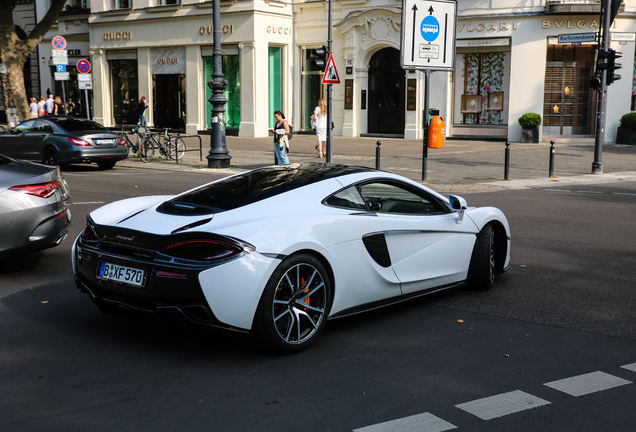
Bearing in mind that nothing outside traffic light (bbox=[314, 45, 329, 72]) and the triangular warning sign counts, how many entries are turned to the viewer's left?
1

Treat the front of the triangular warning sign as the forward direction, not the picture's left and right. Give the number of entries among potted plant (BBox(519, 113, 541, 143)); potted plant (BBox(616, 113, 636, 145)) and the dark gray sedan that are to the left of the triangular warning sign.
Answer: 2

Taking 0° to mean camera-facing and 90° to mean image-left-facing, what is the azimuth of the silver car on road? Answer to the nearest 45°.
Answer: approximately 135°

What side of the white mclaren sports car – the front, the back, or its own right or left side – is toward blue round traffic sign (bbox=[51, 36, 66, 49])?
left

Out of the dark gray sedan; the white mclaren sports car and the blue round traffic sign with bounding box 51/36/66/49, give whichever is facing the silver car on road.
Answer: the blue round traffic sign

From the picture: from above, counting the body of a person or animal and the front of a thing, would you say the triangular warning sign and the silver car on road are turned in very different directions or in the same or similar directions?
very different directions

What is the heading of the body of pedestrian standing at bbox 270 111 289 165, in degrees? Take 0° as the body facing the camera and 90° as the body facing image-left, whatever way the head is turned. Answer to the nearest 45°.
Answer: approximately 45°

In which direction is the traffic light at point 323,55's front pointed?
to the viewer's left

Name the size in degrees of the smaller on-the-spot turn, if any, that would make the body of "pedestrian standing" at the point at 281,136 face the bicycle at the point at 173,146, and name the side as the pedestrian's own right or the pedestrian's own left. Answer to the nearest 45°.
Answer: approximately 90° to the pedestrian's own right

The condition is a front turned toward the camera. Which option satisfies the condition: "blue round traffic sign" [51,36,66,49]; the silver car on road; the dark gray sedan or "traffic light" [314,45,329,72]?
the blue round traffic sign

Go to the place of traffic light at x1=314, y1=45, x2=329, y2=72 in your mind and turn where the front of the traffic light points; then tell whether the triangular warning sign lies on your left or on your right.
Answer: on your left

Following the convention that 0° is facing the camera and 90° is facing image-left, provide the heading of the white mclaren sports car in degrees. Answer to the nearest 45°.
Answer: approximately 225°
